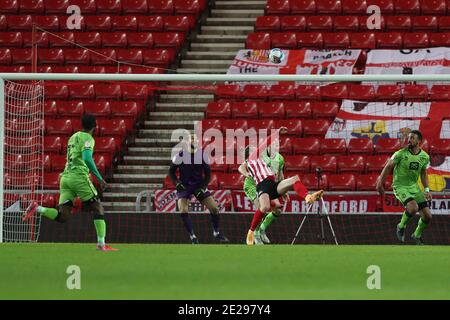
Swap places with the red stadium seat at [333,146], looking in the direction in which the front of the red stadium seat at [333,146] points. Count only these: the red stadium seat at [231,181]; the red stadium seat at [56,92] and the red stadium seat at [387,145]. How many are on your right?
2

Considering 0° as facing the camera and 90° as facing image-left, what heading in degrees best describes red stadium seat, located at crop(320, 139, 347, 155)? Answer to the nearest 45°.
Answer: approximately 0°

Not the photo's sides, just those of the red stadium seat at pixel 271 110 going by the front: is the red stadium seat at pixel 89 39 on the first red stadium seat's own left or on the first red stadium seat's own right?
on the first red stadium seat's own right

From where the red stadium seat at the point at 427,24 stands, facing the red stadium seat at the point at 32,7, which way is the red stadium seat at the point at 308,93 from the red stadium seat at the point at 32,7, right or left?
left

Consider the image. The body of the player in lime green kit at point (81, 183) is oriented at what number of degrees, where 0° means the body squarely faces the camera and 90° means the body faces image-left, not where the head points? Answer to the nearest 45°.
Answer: approximately 225°
